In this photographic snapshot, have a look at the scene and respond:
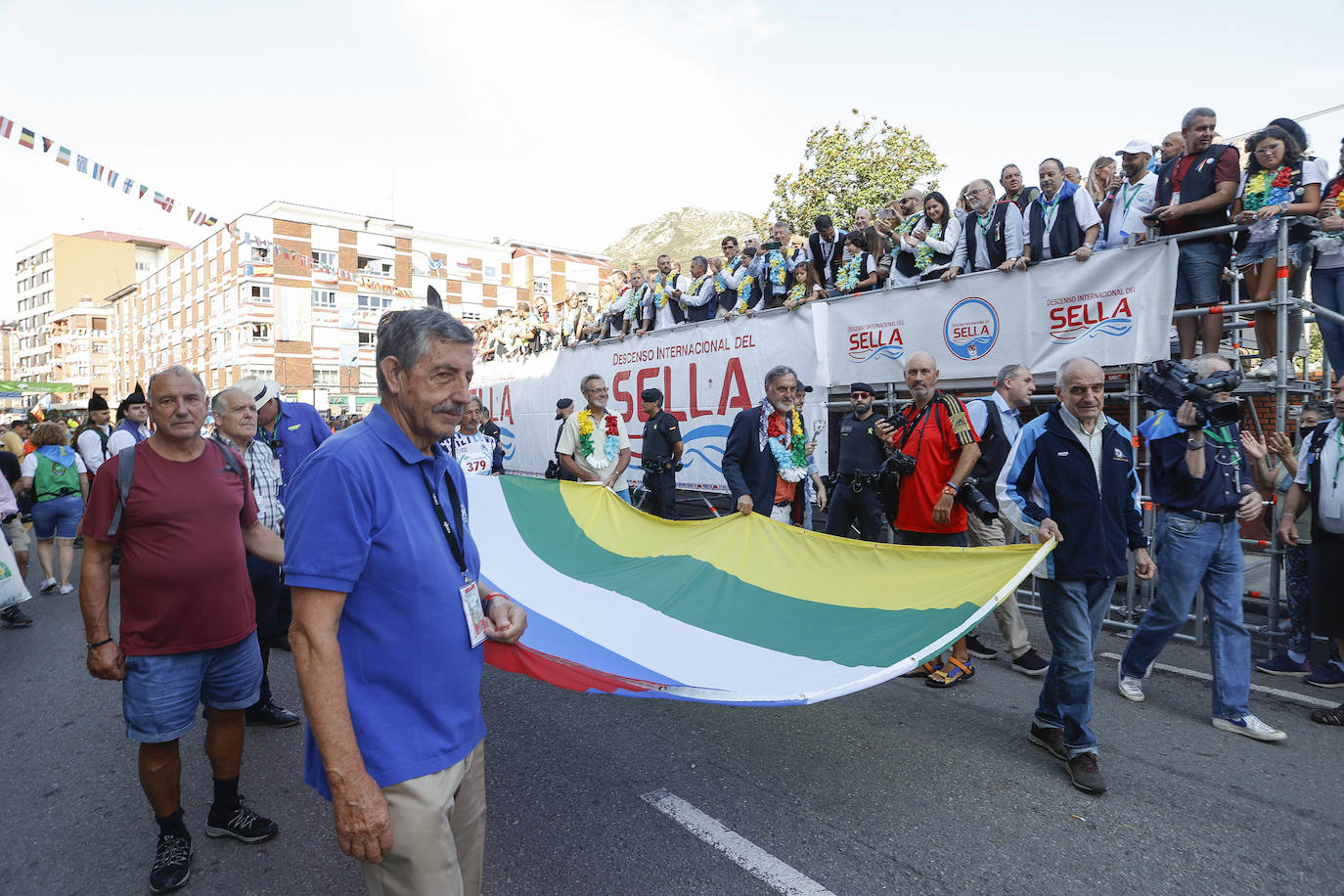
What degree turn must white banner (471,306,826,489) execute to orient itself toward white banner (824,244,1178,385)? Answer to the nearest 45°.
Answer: approximately 90° to its left

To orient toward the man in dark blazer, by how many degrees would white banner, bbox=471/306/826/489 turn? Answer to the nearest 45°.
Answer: approximately 45° to its left

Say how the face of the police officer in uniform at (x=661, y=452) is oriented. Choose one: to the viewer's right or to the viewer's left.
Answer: to the viewer's left

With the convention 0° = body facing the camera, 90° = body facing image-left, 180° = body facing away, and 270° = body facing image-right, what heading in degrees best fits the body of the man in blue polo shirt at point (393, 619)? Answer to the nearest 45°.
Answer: approximately 315°

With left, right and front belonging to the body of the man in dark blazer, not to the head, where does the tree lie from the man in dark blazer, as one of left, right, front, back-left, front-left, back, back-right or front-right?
back-left

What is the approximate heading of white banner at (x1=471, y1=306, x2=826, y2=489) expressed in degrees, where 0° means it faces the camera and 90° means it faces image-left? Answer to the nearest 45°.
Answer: approximately 45°
